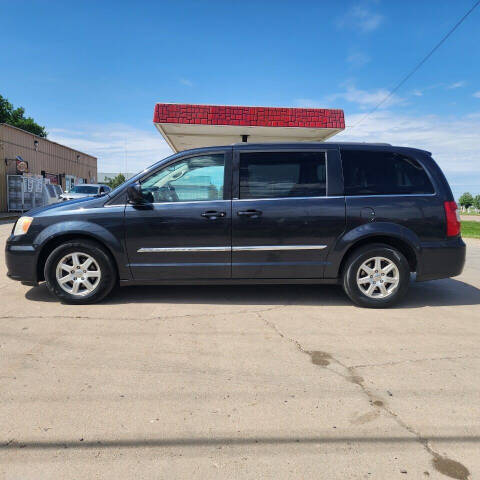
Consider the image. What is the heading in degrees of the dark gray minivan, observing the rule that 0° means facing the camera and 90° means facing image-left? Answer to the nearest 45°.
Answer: approximately 90°

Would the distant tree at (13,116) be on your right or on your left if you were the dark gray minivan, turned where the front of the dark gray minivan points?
on your right

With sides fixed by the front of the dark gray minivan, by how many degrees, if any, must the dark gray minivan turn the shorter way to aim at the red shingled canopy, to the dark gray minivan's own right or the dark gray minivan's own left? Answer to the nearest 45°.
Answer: approximately 90° to the dark gray minivan's own right
